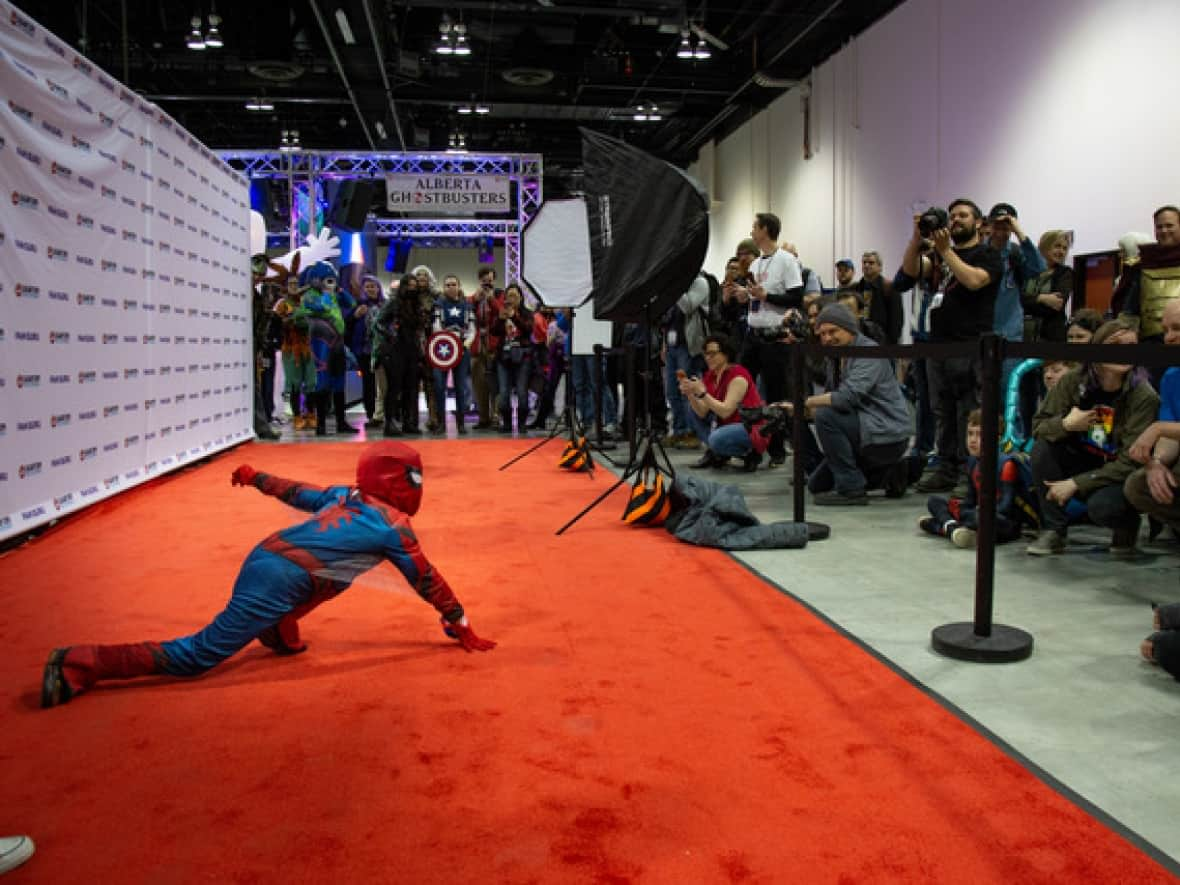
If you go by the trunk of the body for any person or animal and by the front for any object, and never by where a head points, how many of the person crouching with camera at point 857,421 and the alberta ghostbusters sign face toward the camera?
1

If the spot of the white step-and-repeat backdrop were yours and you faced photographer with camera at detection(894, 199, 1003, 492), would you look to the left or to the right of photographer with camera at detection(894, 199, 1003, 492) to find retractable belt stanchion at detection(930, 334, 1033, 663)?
right

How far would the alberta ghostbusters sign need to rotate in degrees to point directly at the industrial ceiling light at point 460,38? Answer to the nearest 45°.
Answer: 0° — it already faces it

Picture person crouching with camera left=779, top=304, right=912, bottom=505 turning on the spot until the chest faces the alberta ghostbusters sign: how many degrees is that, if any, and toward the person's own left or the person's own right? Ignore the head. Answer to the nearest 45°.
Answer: approximately 45° to the person's own right

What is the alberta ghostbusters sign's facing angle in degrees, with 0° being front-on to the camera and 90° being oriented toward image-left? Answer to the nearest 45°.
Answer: approximately 0°

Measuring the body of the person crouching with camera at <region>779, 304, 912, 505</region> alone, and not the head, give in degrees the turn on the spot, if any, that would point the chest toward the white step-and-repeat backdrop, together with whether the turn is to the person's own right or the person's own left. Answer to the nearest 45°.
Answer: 0° — they already face it

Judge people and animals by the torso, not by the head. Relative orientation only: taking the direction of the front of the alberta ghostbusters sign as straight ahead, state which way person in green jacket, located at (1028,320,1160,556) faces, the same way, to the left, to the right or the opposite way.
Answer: to the right

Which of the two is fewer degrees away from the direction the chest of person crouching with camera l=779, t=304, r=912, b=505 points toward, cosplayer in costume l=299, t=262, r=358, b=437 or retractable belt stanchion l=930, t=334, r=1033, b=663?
the cosplayer in costume

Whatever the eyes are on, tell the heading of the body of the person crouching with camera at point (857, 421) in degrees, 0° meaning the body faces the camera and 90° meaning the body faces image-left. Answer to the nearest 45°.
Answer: approximately 90°

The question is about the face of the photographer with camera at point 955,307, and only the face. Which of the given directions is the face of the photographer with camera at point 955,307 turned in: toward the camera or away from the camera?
toward the camera

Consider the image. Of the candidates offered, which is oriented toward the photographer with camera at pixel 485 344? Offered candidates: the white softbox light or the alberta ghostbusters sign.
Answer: the alberta ghostbusters sign
